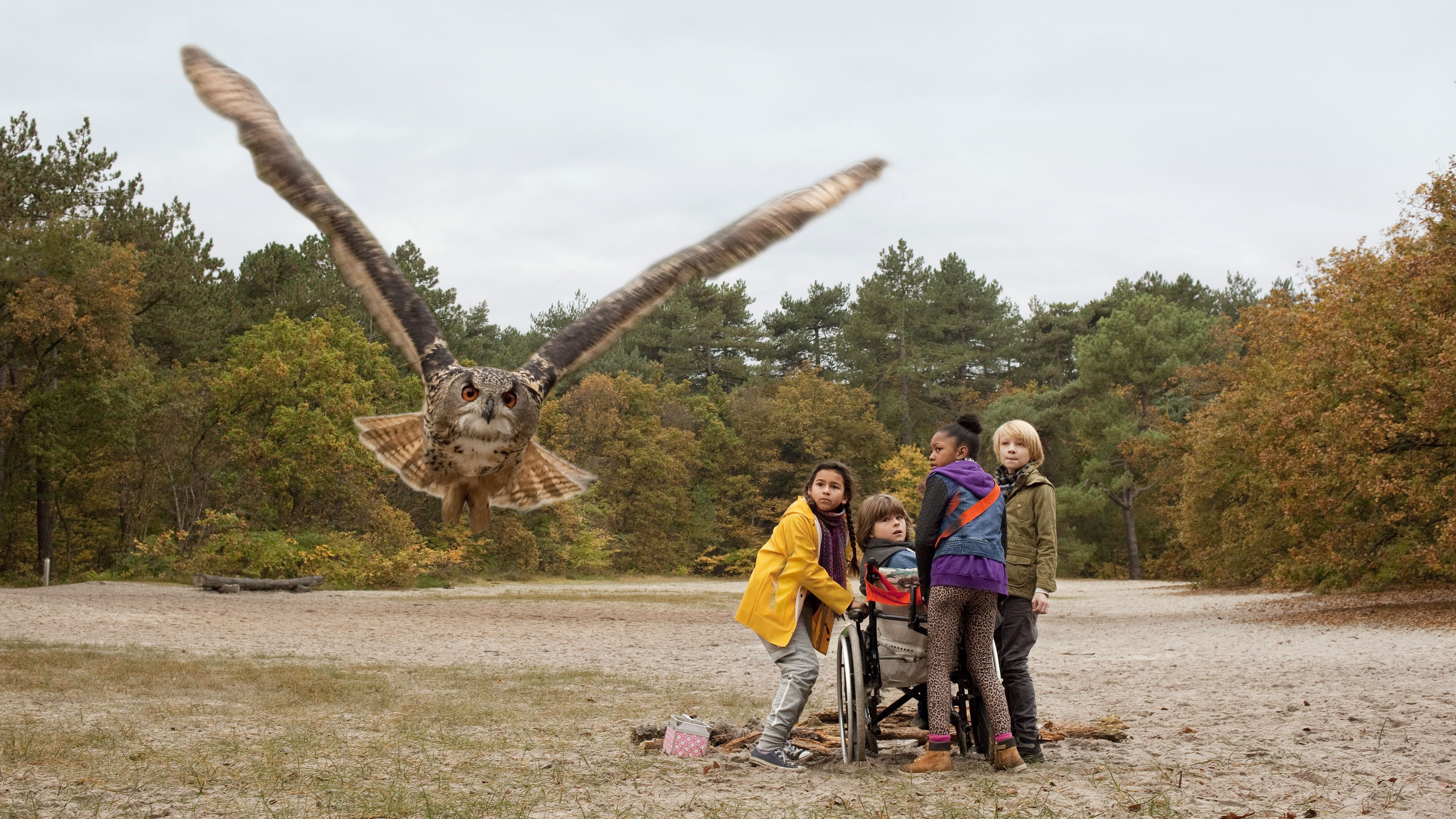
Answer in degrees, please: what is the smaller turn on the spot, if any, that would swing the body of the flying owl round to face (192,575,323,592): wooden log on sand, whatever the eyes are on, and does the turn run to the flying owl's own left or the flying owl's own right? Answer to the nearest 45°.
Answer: approximately 180°

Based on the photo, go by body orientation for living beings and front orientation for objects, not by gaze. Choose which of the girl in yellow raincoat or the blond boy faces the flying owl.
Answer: the blond boy

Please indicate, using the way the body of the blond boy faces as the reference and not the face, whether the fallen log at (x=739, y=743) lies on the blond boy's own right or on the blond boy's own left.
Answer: on the blond boy's own right

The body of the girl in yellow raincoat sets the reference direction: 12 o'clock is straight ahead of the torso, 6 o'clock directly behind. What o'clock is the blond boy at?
The blond boy is roughly at 10 o'clock from the girl in yellow raincoat.

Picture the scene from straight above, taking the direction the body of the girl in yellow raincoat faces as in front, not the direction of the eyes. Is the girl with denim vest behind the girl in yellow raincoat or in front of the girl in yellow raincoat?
in front

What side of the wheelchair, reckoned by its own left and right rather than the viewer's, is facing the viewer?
back

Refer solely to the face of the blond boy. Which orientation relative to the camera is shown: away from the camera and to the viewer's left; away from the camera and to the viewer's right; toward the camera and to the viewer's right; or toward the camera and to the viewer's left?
toward the camera and to the viewer's left

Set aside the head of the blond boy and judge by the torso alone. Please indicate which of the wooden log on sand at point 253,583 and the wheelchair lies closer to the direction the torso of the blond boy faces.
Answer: the wheelchair

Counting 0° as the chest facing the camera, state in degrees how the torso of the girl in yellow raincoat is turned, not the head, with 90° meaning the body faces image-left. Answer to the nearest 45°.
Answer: approximately 315°

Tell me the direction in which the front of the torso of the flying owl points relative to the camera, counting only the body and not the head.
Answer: toward the camera

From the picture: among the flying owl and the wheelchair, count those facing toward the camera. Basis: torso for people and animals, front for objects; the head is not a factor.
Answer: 1

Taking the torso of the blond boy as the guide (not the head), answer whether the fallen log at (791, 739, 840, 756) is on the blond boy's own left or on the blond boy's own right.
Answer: on the blond boy's own right
